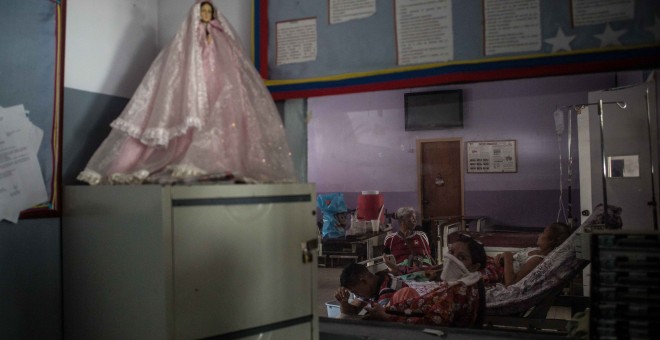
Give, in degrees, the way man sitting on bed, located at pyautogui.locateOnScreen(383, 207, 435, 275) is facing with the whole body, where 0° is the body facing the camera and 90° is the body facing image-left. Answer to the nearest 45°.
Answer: approximately 0°

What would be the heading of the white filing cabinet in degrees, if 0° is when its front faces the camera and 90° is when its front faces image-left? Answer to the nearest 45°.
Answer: approximately 315°

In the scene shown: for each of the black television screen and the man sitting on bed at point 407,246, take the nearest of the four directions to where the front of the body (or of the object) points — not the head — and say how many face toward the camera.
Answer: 2

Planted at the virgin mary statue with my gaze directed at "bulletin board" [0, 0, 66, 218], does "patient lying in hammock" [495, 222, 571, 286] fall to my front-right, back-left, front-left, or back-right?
back-right

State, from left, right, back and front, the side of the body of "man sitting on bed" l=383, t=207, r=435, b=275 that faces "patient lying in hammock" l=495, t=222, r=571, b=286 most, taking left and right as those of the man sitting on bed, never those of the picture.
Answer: left

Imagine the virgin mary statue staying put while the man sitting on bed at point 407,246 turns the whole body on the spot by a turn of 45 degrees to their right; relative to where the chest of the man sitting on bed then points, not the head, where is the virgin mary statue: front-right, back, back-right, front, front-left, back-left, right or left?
front
